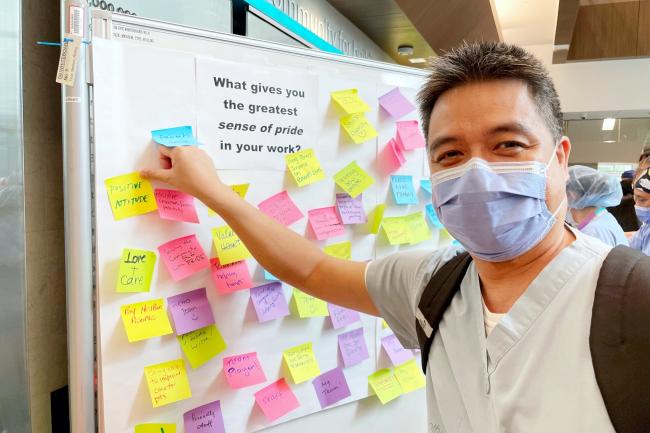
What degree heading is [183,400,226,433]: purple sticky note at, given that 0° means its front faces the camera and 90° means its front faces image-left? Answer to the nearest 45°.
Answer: approximately 0°

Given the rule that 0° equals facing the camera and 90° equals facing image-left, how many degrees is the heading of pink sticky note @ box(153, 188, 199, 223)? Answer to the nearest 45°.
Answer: approximately 0°

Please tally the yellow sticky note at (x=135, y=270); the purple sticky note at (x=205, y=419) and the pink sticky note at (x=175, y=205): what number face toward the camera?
3
